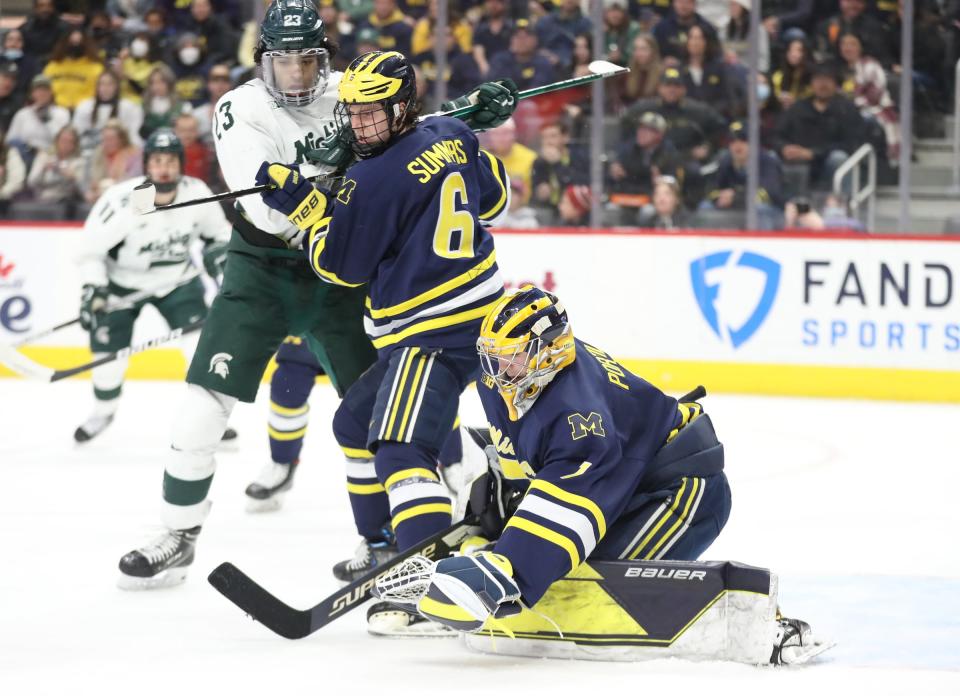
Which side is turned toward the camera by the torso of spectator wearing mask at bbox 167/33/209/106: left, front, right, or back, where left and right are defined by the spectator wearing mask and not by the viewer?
front

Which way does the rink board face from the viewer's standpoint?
toward the camera

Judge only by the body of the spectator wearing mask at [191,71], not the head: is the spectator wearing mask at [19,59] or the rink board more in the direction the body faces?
the rink board

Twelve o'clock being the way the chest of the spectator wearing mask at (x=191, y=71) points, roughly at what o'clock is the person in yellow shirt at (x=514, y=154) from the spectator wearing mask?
The person in yellow shirt is roughly at 10 o'clock from the spectator wearing mask.

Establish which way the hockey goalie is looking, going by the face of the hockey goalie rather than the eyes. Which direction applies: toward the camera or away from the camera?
toward the camera

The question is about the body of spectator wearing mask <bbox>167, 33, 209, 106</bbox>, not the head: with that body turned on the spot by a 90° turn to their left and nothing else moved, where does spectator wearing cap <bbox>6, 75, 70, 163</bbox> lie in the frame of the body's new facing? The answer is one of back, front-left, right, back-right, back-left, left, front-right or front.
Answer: back

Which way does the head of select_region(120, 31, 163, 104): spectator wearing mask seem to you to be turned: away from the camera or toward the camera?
toward the camera

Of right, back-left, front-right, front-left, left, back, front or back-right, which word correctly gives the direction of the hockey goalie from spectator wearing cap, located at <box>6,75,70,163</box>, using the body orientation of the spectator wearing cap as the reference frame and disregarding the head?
front

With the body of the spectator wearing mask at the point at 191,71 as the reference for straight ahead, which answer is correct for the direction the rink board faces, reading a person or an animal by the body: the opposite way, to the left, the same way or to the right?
the same way

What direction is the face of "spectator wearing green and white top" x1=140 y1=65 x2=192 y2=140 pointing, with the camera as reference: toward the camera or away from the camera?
toward the camera

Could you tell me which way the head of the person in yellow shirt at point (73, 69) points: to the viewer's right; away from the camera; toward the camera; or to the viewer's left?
toward the camera

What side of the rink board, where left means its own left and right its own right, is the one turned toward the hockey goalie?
front

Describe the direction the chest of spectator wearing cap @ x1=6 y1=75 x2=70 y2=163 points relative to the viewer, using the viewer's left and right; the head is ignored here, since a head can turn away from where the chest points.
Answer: facing the viewer

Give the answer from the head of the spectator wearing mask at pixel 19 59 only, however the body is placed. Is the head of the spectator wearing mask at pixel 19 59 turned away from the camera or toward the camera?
toward the camera
